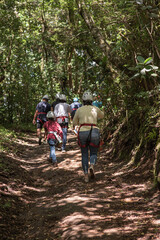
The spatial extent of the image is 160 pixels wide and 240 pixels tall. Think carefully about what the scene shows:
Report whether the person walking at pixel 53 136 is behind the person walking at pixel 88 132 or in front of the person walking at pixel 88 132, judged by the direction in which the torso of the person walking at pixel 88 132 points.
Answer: in front

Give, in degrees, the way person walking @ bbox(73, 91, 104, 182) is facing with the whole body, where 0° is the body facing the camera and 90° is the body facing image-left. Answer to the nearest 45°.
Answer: approximately 180°
